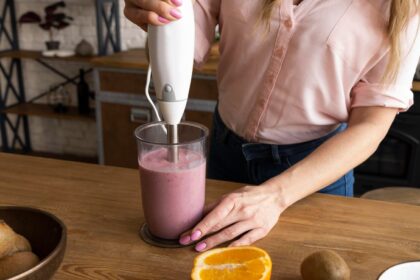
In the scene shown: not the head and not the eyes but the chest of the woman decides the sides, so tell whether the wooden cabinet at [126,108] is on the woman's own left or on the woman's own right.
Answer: on the woman's own right

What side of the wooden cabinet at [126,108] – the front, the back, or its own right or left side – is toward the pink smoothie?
front

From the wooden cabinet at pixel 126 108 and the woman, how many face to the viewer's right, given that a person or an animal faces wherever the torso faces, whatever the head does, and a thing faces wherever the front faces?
0

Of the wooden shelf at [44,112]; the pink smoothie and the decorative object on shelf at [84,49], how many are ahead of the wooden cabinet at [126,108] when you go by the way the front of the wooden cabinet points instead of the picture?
1

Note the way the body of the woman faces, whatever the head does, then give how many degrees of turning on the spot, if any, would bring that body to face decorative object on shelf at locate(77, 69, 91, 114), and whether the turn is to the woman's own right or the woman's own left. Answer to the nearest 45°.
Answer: approximately 90° to the woman's own right

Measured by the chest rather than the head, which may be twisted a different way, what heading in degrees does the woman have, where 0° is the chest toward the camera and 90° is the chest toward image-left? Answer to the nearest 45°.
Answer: approximately 45°

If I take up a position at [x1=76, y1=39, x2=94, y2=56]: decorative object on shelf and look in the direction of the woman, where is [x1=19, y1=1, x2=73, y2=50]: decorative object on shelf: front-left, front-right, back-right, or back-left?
back-right

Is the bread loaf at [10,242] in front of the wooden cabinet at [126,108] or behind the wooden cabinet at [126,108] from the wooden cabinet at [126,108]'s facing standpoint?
in front

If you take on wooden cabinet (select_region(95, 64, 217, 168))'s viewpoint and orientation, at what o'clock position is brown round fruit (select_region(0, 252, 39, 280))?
The brown round fruit is roughly at 12 o'clock from the wooden cabinet.

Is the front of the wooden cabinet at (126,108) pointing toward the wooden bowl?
yes

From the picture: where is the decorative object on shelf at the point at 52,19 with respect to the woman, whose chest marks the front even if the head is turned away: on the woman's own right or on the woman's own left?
on the woman's own right
